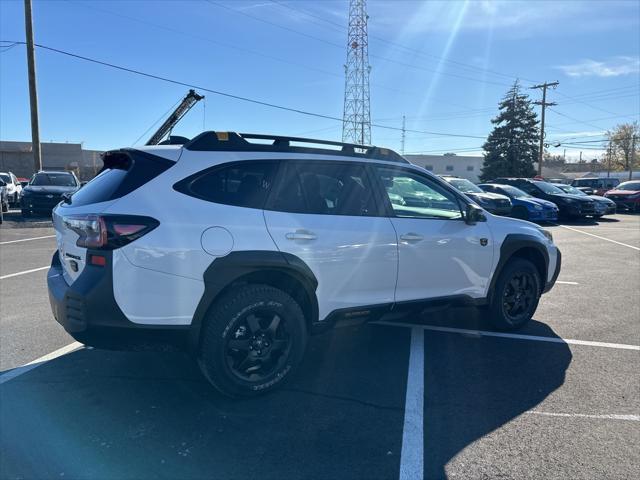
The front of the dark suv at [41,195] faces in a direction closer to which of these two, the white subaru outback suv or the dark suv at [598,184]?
the white subaru outback suv

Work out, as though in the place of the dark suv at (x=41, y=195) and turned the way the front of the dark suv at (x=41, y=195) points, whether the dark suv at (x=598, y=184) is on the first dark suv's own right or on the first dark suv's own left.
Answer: on the first dark suv's own left

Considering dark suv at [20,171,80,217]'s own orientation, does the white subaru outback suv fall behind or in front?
in front

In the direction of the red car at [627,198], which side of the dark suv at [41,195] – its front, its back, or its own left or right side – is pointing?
left

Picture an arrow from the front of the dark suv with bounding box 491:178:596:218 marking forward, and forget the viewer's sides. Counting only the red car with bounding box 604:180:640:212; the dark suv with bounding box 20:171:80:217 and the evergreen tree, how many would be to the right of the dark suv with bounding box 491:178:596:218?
1

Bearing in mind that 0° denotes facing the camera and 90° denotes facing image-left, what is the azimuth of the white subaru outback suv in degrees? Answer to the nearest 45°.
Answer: approximately 225°

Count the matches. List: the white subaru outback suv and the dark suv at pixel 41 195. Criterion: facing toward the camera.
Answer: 1

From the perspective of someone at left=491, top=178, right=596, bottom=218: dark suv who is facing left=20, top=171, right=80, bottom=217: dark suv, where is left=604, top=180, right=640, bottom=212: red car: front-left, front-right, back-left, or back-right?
back-right
